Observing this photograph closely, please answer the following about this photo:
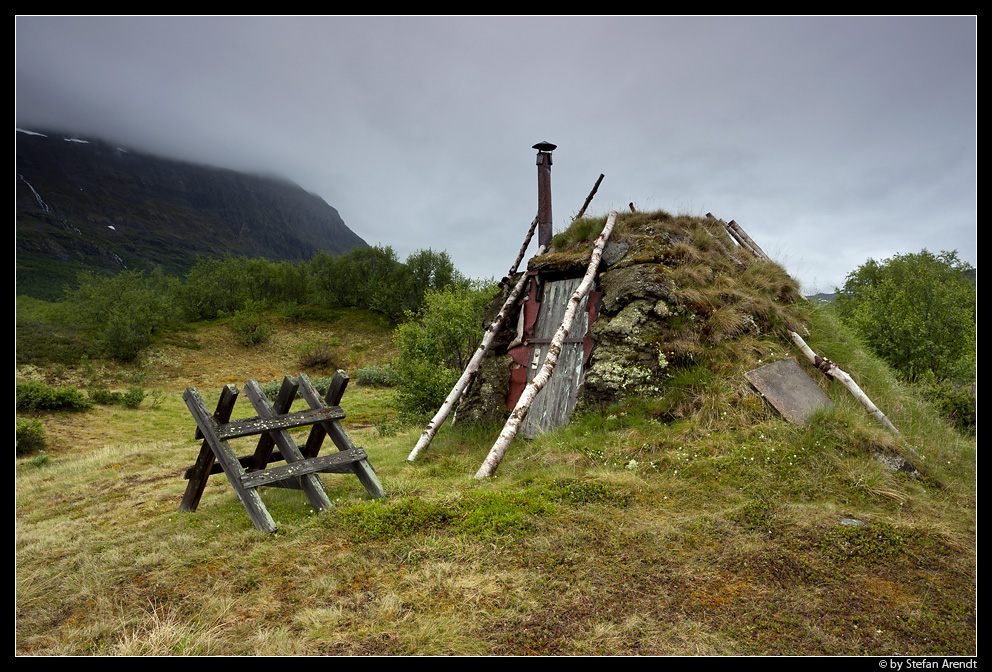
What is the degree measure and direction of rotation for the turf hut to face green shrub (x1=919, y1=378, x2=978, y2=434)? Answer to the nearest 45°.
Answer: approximately 135° to its left

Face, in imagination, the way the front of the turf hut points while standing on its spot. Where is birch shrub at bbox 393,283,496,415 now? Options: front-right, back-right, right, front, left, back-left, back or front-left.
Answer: right

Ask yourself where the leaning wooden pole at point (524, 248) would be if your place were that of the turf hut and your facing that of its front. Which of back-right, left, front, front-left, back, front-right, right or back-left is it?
right

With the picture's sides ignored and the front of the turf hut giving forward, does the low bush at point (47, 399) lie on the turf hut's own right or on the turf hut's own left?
on the turf hut's own right

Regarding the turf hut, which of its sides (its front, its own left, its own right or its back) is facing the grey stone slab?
left

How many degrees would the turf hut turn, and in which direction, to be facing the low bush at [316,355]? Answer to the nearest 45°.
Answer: approximately 90° to its right

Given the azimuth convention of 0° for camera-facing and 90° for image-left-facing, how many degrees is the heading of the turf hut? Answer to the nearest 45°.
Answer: approximately 45°

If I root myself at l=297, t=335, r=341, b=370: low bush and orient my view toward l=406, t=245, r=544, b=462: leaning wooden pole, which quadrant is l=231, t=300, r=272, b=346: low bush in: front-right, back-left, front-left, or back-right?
back-right
